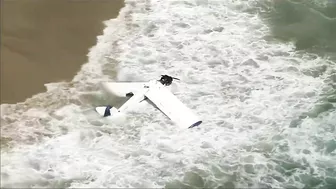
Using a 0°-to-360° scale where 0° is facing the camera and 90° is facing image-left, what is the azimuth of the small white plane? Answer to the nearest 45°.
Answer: approximately 225°
